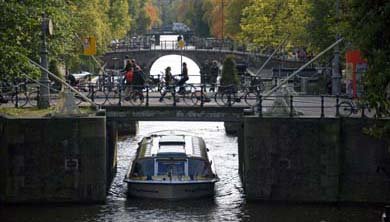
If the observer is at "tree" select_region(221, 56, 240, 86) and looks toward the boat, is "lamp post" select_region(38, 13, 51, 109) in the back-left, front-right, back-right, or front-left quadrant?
front-right

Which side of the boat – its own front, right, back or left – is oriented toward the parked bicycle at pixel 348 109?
left

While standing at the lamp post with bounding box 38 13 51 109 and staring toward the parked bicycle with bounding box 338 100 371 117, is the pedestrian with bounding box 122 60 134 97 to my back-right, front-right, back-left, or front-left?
front-left

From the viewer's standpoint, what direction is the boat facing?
toward the camera
